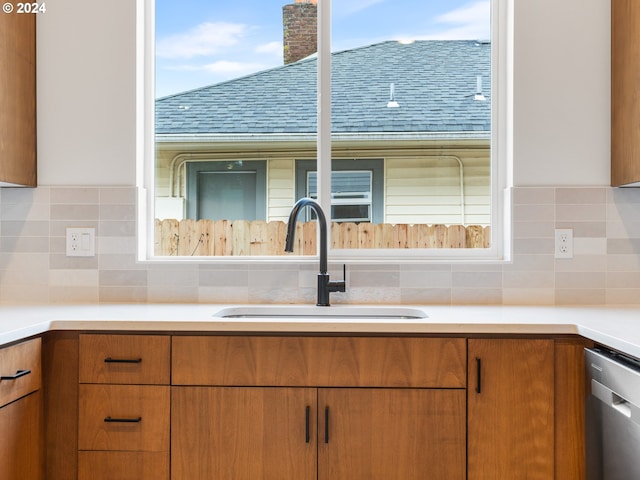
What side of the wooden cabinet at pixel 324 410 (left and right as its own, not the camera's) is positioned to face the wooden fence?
back

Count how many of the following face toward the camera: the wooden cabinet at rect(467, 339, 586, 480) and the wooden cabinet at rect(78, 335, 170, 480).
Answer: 2

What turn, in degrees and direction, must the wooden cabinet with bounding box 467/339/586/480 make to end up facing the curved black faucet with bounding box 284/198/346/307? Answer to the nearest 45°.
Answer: approximately 90° to its right

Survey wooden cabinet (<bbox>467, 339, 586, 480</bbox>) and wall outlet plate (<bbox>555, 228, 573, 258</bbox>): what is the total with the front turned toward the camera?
2

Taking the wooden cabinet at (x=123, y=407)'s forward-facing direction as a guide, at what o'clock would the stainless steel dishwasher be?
The stainless steel dishwasher is roughly at 10 o'clock from the wooden cabinet.

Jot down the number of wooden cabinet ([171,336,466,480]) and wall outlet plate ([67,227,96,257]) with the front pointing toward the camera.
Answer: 2

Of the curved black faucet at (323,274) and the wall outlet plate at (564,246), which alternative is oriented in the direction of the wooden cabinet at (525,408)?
the wall outlet plate

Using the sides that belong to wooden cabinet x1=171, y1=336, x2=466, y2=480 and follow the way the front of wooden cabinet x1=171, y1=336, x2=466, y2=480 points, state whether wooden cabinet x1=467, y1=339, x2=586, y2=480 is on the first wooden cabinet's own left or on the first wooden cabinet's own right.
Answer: on the first wooden cabinet's own left
